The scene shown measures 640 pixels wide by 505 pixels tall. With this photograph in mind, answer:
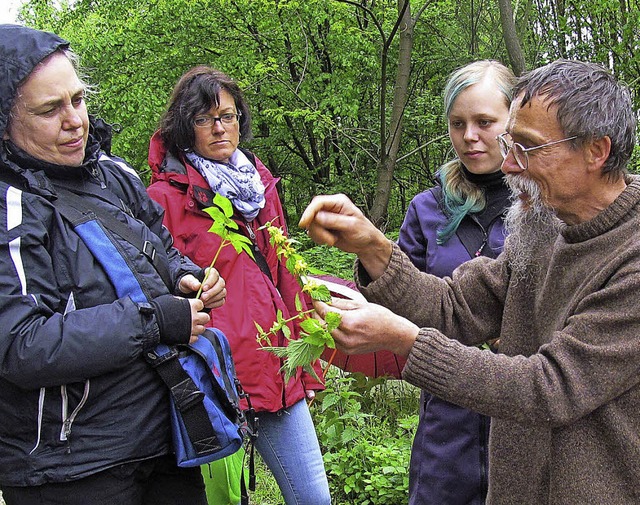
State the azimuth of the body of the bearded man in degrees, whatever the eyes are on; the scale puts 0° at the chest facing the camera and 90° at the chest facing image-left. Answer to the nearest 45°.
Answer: approximately 90°

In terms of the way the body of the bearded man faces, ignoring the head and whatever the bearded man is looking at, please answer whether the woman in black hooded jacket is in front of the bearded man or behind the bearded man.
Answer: in front

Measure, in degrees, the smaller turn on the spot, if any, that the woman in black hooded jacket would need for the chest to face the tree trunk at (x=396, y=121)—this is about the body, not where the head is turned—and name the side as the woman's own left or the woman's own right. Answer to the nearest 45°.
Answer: approximately 90° to the woman's own left

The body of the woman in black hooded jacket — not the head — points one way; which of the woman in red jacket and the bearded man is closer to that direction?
the bearded man

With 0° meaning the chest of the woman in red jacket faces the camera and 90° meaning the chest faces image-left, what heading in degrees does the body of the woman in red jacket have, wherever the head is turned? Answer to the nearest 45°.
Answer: approximately 315°

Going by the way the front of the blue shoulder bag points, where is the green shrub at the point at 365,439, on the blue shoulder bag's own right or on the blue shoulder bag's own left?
on the blue shoulder bag's own left

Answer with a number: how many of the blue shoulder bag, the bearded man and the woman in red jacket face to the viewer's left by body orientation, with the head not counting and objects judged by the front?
1

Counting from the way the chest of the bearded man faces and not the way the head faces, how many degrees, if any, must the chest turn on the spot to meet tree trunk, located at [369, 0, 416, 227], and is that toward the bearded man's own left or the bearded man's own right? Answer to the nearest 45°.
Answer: approximately 90° to the bearded man's own right

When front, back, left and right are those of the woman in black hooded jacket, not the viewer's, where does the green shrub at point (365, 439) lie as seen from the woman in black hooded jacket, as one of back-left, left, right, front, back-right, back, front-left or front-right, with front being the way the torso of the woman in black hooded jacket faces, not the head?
left

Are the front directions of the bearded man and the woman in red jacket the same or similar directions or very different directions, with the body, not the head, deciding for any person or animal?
very different directions

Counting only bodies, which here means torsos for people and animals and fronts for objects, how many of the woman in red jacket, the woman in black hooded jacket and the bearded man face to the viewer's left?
1

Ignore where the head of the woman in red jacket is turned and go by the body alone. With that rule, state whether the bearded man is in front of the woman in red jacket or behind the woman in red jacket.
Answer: in front

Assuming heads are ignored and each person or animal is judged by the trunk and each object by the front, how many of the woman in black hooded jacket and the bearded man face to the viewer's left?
1

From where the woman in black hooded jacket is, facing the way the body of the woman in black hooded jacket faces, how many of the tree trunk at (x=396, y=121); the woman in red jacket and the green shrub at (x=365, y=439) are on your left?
3

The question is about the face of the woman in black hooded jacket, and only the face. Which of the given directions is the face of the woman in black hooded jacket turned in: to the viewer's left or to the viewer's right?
to the viewer's right

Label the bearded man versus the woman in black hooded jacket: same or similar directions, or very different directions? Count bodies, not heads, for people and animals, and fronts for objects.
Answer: very different directions

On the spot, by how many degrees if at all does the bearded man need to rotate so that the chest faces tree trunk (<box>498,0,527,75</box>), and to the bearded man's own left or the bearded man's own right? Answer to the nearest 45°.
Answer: approximately 90° to the bearded man's own right
